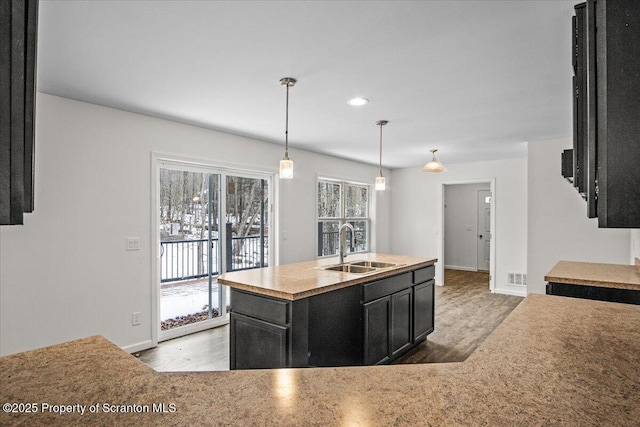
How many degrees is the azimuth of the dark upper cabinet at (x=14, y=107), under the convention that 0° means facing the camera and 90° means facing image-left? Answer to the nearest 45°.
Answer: approximately 270°

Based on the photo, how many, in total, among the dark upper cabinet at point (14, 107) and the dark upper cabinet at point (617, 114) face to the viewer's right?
1

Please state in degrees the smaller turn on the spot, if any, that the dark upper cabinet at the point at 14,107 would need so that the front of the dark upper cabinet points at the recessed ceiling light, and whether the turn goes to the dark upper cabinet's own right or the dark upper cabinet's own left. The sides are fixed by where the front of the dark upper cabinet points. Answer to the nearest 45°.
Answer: approximately 45° to the dark upper cabinet's own left

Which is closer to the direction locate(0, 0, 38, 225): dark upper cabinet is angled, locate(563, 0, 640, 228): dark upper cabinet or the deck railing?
the dark upper cabinet

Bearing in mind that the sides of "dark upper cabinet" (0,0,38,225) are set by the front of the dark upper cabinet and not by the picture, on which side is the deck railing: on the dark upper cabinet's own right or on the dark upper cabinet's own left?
on the dark upper cabinet's own left

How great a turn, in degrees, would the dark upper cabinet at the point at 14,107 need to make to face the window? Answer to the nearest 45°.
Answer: approximately 45° to its left

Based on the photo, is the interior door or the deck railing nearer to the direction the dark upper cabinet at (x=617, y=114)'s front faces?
the deck railing

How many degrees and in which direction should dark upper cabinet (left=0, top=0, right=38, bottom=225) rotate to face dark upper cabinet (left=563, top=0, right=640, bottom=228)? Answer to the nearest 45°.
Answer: approximately 45° to its right

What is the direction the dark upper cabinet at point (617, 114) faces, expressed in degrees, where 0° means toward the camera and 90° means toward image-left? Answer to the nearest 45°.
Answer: approximately 90°

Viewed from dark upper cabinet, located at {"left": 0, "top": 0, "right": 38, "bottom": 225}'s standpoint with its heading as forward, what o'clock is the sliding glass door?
The sliding glass door is roughly at 10 o'clock from the dark upper cabinet.
